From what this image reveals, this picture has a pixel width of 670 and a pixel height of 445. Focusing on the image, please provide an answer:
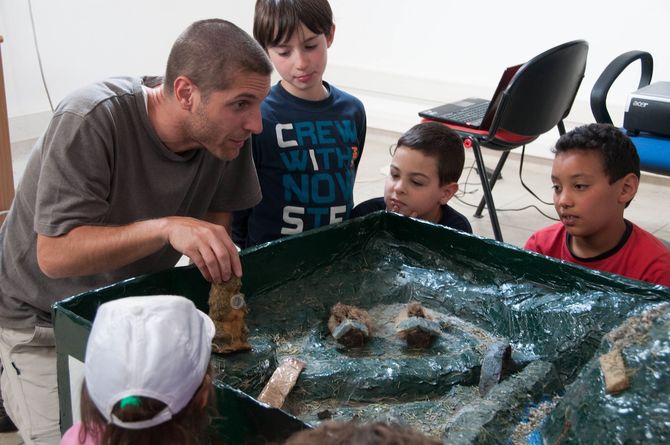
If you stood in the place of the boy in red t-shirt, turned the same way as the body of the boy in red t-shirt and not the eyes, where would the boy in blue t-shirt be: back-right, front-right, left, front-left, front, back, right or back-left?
front-right

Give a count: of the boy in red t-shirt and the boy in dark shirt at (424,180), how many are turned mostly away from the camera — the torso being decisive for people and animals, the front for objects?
0

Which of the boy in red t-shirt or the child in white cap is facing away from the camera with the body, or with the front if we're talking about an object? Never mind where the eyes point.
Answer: the child in white cap

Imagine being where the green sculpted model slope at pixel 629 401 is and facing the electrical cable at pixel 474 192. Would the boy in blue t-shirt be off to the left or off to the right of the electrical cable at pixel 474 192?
left

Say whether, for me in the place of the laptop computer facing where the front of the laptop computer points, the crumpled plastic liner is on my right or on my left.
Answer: on my left

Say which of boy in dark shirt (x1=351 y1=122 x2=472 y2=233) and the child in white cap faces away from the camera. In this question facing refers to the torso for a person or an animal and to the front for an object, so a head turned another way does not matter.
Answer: the child in white cap

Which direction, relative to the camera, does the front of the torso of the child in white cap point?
away from the camera

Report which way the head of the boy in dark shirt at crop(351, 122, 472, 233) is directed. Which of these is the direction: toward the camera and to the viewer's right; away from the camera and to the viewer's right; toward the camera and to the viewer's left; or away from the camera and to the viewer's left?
toward the camera and to the viewer's left

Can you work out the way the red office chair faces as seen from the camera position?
facing away from the viewer and to the left of the viewer

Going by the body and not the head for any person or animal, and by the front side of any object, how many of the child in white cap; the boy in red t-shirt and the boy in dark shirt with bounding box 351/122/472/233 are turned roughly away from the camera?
1

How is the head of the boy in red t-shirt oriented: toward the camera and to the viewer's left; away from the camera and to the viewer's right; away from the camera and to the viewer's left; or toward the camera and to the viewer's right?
toward the camera and to the viewer's left
